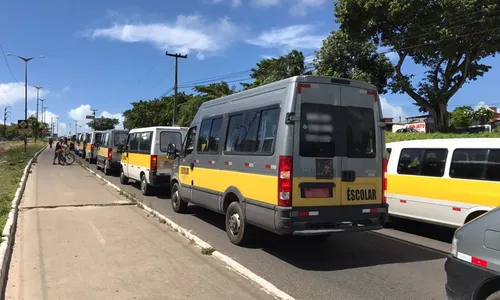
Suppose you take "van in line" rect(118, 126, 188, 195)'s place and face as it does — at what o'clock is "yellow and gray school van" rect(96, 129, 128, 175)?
The yellow and gray school van is roughly at 1 o'clock from the van in line.

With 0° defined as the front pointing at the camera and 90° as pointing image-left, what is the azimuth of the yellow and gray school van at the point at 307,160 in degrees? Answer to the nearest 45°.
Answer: approximately 135°

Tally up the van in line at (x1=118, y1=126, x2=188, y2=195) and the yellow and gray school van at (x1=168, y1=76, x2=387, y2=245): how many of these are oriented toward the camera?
0

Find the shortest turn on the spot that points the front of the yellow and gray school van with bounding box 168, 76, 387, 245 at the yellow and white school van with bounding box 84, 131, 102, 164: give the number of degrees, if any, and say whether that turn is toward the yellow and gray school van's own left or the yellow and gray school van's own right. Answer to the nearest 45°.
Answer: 0° — it already faces it

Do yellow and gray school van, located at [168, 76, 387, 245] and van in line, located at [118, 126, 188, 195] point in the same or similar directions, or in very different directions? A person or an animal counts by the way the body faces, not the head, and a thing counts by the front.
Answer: same or similar directions

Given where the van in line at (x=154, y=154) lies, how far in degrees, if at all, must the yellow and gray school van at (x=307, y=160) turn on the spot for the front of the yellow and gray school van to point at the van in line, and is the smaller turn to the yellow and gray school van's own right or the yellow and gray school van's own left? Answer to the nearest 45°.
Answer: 0° — it already faces it

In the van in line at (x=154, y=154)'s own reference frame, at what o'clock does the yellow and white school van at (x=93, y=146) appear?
The yellow and white school van is roughly at 1 o'clock from the van in line.

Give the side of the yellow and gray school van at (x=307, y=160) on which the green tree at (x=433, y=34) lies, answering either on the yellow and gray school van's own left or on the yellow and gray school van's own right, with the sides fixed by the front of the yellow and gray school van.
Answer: on the yellow and gray school van's own right

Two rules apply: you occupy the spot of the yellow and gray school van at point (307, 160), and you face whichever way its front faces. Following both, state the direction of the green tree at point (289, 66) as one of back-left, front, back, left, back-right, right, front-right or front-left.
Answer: front-right

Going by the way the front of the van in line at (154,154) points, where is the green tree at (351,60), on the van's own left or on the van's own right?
on the van's own right

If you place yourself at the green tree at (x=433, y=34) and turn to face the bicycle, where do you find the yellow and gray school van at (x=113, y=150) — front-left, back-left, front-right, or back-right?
front-left

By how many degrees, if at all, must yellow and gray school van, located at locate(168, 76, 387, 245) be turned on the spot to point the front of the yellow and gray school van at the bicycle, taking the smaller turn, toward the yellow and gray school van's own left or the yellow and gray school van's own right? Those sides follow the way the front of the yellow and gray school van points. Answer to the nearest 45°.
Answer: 0° — it already faces it

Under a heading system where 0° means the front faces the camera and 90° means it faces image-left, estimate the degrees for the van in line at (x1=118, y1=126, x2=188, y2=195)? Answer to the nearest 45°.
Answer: approximately 135°

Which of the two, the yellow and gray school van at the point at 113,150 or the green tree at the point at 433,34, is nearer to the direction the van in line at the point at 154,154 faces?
the yellow and gray school van
